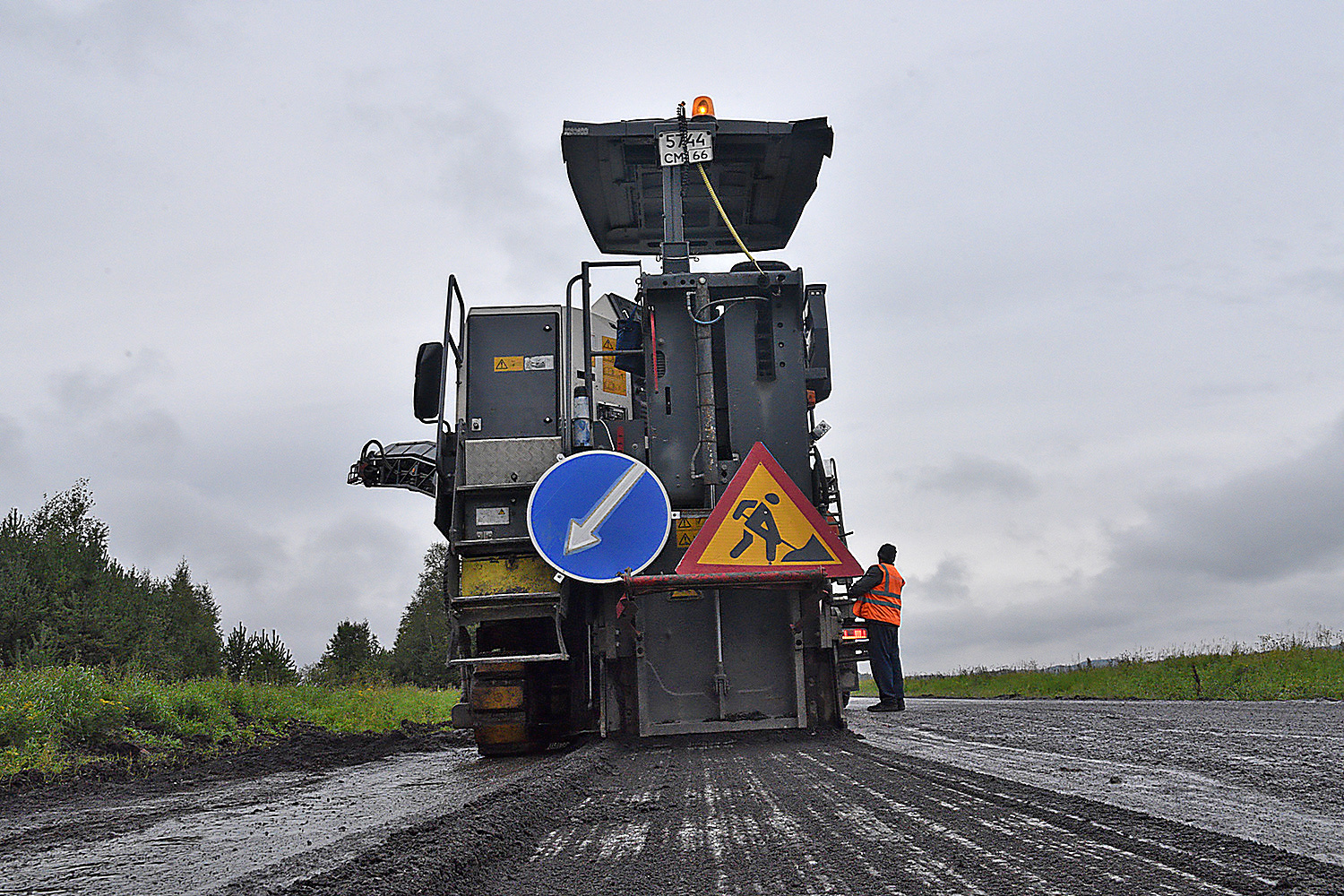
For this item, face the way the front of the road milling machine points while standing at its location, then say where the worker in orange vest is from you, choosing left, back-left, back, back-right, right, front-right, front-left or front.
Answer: front-right

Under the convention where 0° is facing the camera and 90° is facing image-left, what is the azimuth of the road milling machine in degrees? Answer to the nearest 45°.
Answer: approximately 180°

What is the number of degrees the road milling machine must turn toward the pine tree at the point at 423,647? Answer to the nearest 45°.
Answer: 0° — it already faces it

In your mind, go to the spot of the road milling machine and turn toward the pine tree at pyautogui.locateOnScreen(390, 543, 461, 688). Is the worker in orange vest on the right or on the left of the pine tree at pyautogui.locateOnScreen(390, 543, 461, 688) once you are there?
right

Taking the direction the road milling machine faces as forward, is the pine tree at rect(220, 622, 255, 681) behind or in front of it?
in front

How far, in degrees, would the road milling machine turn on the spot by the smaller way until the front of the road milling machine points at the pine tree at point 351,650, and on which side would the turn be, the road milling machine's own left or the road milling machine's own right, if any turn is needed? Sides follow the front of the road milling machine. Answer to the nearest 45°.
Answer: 0° — it already faces it
